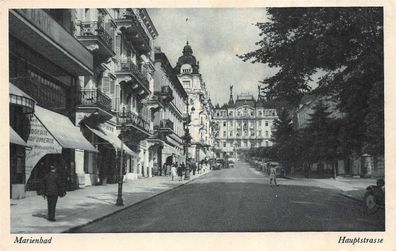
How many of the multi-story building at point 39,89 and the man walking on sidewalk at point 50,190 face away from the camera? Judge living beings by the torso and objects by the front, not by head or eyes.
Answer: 1

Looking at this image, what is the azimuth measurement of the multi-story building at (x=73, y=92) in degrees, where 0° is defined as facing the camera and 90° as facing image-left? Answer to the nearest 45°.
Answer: approximately 315°

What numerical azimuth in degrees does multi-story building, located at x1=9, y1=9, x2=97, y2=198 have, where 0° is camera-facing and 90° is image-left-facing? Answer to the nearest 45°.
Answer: approximately 315°

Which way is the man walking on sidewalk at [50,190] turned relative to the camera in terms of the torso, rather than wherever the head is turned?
away from the camera

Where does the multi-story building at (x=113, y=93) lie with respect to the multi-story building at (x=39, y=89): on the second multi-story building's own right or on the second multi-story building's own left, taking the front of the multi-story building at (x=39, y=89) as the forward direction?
on the second multi-story building's own left

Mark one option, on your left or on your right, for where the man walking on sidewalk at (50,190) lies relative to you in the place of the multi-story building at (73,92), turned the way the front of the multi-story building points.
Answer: on your right

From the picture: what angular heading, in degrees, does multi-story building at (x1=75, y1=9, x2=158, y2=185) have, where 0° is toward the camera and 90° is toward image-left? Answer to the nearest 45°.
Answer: approximately 315°
